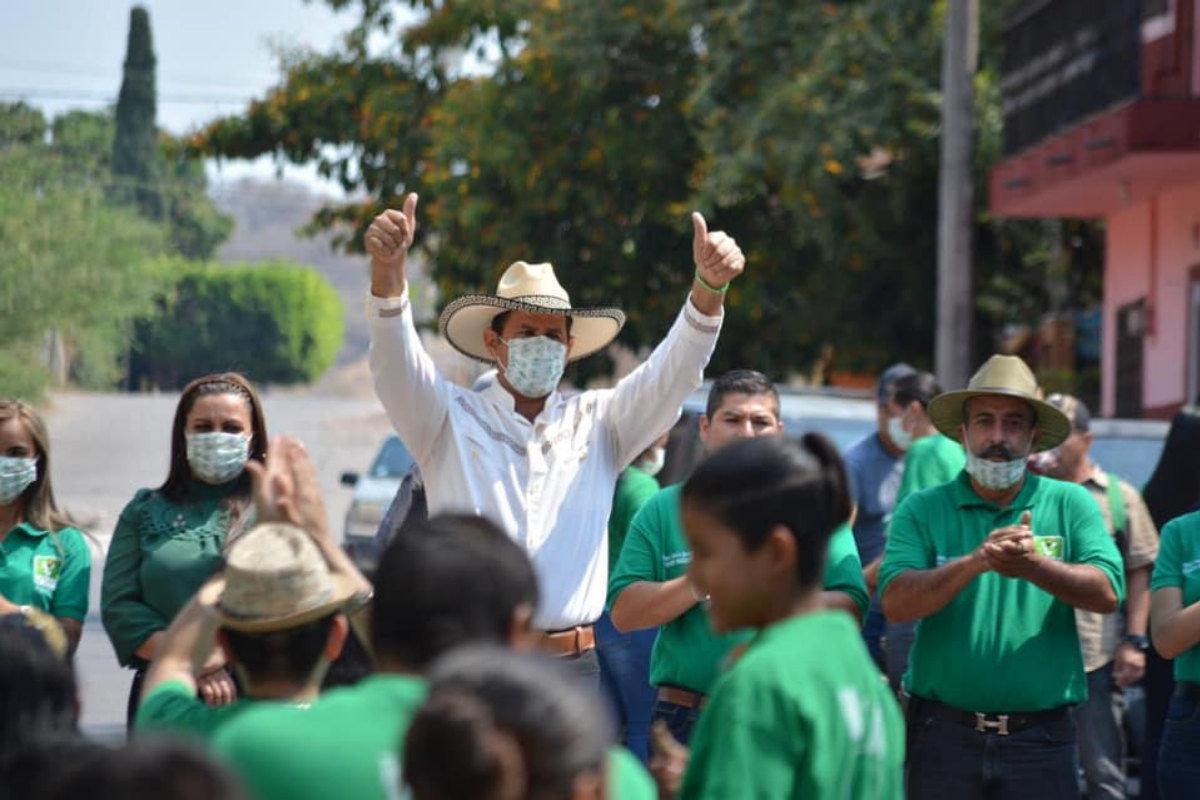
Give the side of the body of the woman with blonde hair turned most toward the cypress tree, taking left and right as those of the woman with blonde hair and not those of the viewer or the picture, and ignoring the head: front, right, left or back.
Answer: back

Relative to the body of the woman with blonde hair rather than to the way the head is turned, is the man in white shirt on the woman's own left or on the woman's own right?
on the woman's own left

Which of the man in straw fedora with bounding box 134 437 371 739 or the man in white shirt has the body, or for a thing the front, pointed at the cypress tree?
the man in straw fedora

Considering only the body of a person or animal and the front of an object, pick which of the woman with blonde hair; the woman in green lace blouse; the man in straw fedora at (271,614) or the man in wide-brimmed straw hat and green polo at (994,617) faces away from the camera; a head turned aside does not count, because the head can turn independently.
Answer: the man in straw fedora at (271,614)

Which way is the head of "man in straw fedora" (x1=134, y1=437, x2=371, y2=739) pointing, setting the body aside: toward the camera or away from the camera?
away from the camera

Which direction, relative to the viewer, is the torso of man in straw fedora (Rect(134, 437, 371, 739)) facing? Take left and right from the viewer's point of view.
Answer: facing away from the viewer

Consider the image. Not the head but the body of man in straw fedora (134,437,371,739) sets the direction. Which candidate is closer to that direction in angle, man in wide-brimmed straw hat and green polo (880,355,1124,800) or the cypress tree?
the cypress tree

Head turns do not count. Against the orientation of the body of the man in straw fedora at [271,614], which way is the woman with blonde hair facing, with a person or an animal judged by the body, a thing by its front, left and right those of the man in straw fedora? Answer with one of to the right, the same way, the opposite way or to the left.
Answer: the opposite way
